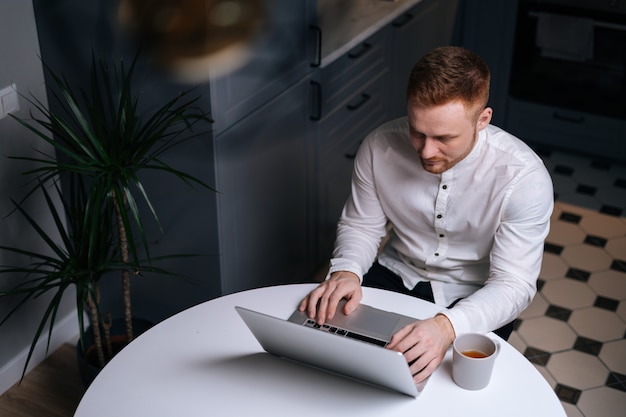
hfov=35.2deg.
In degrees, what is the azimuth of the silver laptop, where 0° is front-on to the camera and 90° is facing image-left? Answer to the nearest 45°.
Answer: approximately 225°

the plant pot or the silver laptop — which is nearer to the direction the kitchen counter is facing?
the silver laptop

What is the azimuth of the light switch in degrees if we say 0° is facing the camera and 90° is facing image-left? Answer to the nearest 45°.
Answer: approximately 315°

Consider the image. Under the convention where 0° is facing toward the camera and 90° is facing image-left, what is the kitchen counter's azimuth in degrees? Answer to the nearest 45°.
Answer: approximately 315°

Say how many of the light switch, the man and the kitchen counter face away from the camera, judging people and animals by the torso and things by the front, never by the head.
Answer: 0

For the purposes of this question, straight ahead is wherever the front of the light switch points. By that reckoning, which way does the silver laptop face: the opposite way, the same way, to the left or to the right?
to the left

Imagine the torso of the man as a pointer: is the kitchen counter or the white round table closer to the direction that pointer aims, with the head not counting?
the white round table

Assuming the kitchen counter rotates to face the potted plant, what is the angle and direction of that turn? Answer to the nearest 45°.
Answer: approximately 90° to its right

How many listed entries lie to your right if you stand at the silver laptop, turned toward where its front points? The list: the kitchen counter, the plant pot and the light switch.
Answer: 0

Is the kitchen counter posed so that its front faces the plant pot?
no

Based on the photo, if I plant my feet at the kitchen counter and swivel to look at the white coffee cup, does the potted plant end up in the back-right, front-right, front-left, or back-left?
front-right

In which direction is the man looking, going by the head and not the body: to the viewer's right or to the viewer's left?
to the viewer's left

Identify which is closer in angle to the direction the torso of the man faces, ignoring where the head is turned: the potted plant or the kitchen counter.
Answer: the potted plant

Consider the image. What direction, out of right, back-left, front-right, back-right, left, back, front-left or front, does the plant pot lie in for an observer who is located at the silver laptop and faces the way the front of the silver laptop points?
left

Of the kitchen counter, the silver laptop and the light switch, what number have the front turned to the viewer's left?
0

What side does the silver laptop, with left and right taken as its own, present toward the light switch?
left

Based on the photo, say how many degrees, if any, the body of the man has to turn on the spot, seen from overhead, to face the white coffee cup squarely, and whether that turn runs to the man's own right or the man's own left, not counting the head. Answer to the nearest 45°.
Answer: approximately 45° to the man's own left

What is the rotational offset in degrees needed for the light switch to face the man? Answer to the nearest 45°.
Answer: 0° — it already faces them

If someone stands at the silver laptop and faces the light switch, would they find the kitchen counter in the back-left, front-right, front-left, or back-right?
front-right
